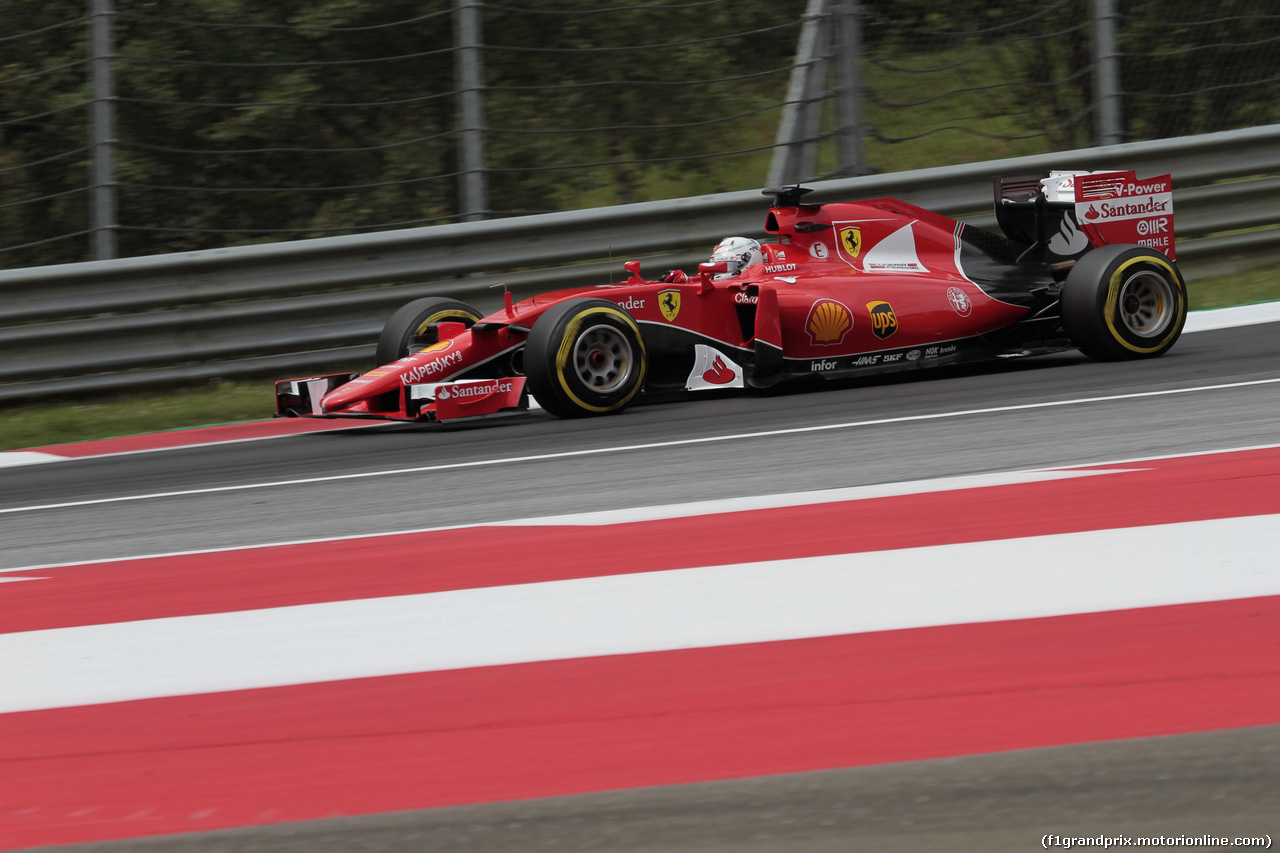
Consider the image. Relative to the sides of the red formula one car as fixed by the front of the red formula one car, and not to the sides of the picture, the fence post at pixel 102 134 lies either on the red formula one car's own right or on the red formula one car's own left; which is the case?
on the red formula one car's own right

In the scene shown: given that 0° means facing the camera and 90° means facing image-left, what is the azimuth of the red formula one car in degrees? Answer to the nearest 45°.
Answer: approximately 45°

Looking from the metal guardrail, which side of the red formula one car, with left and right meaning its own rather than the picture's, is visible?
right

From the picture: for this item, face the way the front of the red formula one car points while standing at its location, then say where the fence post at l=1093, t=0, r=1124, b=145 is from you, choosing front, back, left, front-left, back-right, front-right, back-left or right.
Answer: back

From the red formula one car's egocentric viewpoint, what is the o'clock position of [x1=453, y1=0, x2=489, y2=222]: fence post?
The fence post is roughly at 3 o'clock from the red formula one car.

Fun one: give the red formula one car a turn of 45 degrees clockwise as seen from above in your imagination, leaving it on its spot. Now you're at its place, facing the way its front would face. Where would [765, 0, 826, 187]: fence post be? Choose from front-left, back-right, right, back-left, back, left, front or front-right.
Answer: right
